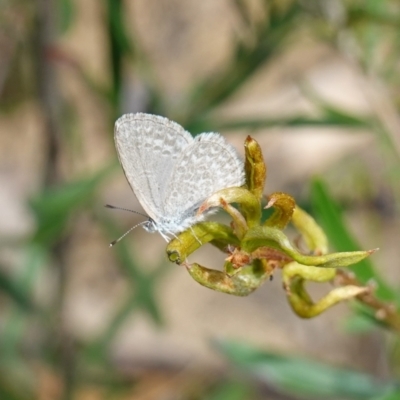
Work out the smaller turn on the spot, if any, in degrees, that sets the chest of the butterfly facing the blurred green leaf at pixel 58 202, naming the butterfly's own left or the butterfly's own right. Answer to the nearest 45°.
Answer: approximately 45° to the butterfly's own right

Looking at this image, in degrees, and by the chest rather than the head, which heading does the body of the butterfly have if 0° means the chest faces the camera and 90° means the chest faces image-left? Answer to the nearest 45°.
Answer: approximately 90°
